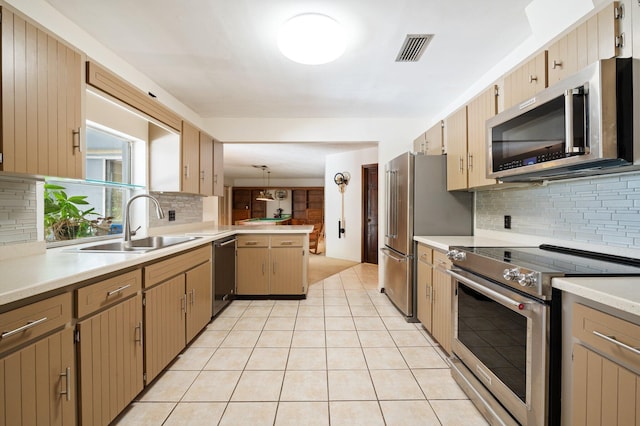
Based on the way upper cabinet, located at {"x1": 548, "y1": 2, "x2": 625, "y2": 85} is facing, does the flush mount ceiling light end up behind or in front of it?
in front

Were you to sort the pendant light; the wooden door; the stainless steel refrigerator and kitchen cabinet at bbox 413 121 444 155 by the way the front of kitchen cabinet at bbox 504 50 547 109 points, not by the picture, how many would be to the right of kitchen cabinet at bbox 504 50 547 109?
4

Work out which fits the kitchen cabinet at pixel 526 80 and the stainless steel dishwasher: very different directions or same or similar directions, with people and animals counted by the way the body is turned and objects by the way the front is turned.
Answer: very different directions

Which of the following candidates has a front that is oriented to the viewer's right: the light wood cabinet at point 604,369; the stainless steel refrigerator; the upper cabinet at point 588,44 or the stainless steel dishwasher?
the stainless steel dishwasher

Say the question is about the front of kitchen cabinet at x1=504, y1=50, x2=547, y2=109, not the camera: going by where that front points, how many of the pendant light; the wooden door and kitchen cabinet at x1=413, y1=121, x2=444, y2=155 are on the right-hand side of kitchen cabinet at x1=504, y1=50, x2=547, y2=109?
3

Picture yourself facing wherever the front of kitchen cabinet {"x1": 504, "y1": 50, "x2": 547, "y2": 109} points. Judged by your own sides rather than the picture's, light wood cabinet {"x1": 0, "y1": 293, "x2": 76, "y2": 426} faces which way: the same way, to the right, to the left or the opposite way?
the opposite way

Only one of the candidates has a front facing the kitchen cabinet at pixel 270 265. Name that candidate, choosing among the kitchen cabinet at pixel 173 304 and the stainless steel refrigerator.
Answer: the stainless steel refrigerator

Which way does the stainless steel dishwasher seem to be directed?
to the viewer's right

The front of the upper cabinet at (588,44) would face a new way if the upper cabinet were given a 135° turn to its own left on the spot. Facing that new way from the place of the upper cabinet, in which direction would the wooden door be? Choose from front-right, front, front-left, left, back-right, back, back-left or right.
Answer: back-left

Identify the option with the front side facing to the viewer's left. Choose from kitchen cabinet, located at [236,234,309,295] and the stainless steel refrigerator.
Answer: the stainless steel refrigerator

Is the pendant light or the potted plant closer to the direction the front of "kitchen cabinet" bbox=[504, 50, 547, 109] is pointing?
the potted plant

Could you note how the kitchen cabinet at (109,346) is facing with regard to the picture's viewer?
facing the viewer and to the right of the viewer

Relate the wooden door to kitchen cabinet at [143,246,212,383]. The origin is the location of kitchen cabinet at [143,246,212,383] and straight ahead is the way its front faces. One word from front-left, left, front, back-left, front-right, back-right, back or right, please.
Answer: left

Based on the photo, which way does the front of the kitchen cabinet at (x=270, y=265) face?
toward the camera

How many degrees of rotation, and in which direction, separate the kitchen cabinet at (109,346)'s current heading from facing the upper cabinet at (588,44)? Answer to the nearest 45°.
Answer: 0° — it already faces it
